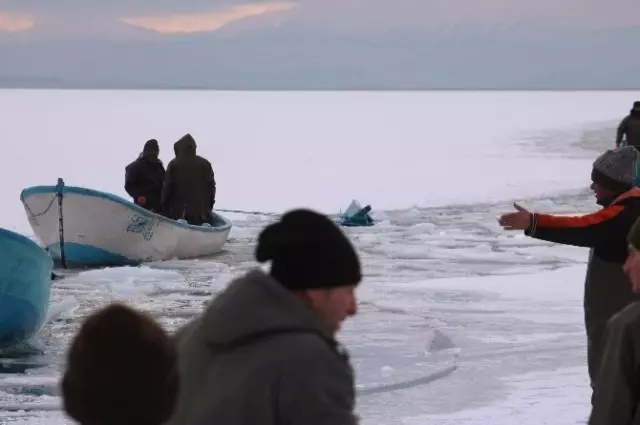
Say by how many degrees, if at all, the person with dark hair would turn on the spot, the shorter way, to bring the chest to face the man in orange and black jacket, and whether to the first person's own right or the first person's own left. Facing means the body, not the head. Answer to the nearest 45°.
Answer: approximately 45° to the first person's own right

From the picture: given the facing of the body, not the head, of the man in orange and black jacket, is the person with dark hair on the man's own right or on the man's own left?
on the man's own left

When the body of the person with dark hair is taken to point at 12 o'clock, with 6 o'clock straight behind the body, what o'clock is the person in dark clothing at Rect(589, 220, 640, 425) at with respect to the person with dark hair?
The person in dark clothing is roughly at 2 o'clock from the person with dark hair.

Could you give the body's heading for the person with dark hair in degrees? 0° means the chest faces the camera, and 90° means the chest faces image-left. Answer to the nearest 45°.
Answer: approximately 180°

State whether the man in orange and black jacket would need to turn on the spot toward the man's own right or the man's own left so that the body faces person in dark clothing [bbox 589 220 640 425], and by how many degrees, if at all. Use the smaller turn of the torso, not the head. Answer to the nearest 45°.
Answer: approximately 90° to the man's own left

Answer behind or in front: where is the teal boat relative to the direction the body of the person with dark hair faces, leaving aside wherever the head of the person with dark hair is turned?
in front

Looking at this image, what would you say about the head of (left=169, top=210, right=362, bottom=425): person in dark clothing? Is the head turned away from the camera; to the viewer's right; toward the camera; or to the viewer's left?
to the viewer's right

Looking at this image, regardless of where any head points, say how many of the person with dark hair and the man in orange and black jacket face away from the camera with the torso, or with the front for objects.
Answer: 1

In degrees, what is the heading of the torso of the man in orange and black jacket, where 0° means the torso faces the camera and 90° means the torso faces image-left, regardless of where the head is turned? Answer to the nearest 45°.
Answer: approximately 90°

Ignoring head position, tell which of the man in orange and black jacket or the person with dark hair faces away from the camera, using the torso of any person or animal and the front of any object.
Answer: the person with dark hair

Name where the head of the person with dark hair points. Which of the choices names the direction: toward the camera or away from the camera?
away from the camera

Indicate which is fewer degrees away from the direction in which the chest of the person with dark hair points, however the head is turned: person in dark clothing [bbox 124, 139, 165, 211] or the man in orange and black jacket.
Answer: the person in dark clothing

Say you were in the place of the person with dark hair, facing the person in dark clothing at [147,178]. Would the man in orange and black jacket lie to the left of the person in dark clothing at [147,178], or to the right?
right
